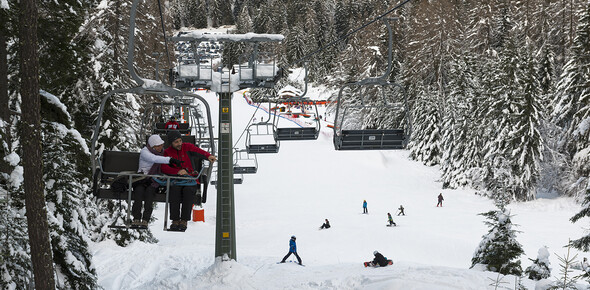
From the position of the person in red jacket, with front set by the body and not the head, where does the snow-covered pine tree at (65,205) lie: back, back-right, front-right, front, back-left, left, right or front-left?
back-right

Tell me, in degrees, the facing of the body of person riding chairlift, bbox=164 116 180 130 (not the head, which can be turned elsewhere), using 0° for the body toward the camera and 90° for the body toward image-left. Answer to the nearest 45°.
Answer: approximately 0°

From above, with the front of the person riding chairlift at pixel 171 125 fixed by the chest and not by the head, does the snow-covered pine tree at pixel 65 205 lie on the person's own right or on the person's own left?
on the person's own right

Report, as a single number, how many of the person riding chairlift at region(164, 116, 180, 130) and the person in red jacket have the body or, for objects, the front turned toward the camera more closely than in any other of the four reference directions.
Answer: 2

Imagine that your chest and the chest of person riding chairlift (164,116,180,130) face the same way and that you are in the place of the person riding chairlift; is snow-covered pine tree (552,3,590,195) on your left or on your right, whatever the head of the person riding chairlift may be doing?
on your left

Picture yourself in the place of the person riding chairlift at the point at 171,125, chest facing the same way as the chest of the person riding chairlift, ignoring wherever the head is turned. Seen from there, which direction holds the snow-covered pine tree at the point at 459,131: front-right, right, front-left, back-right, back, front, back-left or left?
back-left

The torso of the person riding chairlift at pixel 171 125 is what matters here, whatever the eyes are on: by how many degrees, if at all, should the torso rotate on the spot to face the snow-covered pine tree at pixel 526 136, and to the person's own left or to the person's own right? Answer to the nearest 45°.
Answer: approximately 135° to the person's own left

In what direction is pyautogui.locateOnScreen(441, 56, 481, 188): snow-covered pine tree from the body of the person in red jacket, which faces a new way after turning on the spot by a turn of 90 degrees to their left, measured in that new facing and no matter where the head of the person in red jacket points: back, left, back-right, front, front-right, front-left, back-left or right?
front-left
